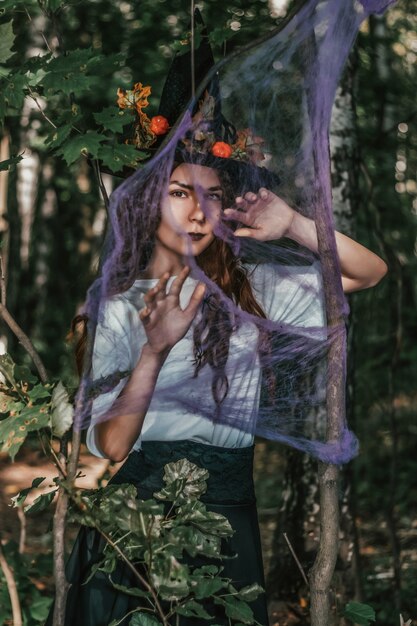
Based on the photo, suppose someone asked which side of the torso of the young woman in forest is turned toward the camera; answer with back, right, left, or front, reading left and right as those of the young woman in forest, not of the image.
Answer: front
